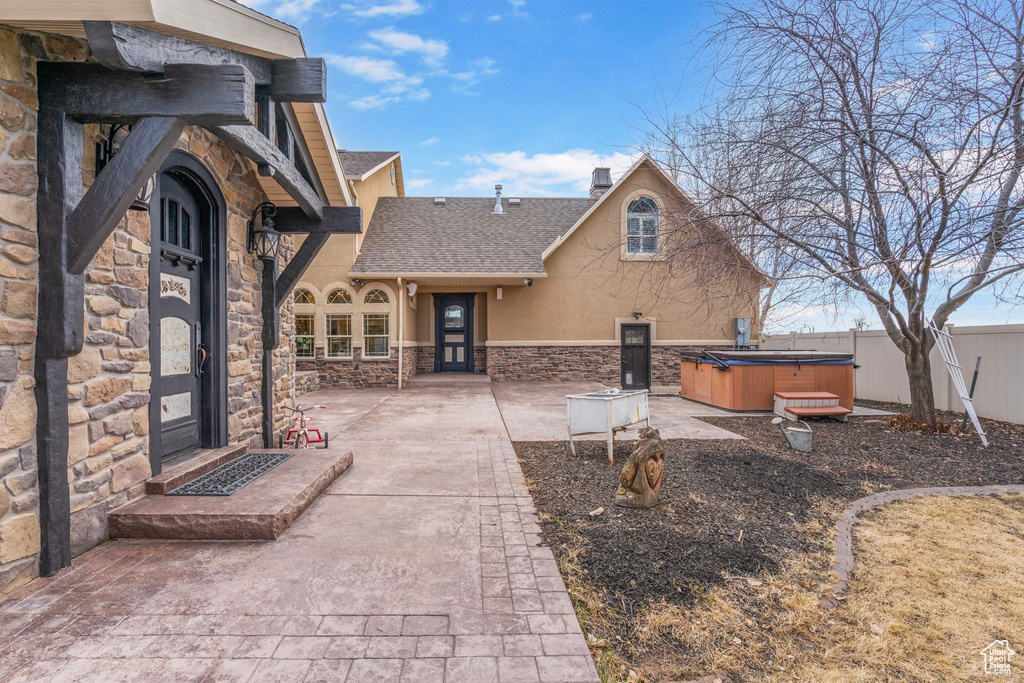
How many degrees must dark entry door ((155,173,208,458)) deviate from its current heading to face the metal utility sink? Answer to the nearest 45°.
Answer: approximately 45° to its left

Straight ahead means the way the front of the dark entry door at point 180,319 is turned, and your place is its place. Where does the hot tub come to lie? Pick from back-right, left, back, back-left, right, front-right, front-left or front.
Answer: front-left

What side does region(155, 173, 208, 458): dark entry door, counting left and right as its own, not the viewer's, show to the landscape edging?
front

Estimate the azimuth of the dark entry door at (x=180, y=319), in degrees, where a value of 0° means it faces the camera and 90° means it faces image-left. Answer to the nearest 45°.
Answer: approximately 315°

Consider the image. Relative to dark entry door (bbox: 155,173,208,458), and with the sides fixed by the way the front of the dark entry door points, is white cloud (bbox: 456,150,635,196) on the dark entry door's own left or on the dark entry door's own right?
on the dark entry door's own left

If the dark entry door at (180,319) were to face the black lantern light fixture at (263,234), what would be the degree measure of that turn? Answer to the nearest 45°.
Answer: approximately 90° to its left

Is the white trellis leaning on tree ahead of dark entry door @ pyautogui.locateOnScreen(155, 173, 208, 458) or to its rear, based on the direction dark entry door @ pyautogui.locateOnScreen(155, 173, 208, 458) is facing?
ahead

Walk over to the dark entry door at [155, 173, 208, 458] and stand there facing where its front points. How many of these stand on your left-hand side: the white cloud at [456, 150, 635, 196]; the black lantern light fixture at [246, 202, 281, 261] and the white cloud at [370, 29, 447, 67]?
3

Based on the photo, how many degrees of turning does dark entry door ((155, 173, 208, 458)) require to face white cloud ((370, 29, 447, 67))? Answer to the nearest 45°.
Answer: approximately 90° to its left
